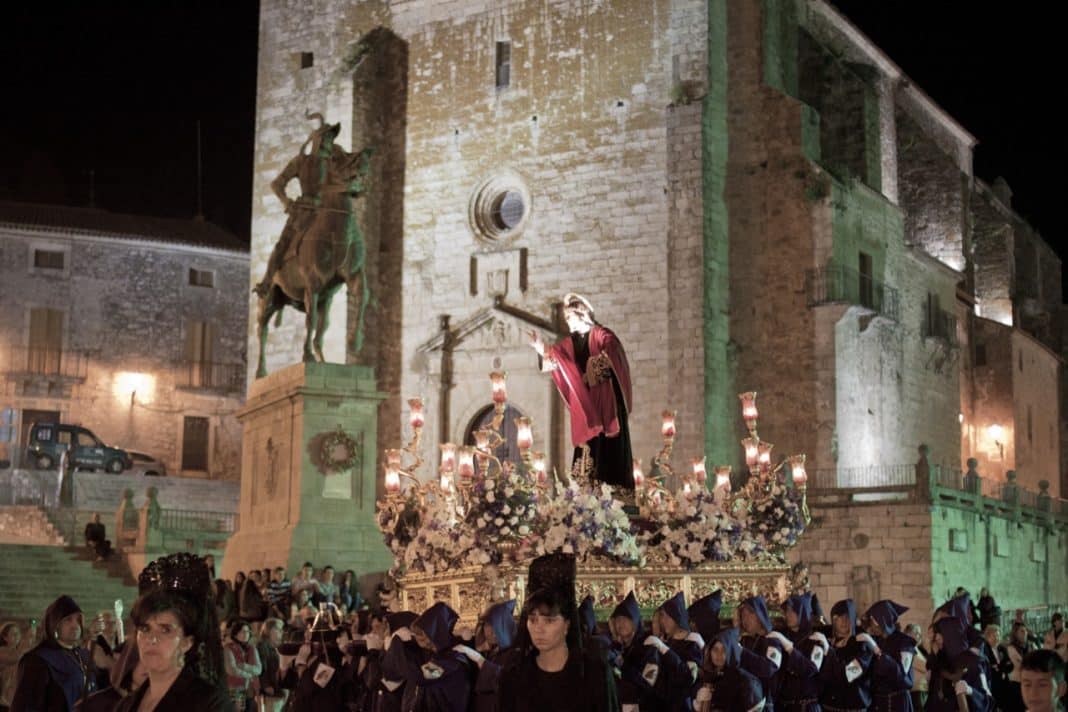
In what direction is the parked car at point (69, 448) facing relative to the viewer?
to the viewer's right

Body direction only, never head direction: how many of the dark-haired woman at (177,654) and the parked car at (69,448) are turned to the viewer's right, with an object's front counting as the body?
1

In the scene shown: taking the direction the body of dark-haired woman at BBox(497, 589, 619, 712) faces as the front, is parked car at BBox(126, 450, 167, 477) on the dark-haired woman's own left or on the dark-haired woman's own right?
on the dark-haired woman's own right

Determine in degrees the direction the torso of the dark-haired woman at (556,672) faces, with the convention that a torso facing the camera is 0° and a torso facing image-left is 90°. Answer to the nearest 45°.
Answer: approximately 45°

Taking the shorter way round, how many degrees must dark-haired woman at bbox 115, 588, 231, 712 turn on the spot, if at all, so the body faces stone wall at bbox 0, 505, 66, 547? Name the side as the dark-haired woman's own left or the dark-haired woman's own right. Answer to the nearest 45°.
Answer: approximately 135° to the dark-haired woman's own right

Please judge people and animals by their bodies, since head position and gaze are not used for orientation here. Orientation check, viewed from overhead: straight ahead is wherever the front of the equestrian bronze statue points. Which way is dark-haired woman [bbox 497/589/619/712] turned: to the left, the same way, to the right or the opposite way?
to the right

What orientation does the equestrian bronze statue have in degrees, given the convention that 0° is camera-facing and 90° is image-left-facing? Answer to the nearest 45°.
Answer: approximately 315°

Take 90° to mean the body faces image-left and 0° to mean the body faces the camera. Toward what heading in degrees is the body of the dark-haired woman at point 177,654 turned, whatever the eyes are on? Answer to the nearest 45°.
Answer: approximately 45°

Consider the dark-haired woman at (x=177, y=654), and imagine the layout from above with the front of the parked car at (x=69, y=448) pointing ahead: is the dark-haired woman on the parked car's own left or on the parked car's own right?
on the parked car's own right

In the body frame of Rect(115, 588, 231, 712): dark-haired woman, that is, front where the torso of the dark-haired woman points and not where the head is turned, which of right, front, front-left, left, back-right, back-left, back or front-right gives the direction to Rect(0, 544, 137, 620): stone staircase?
back-right
